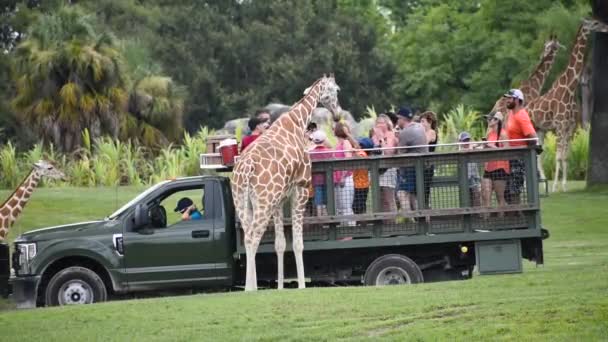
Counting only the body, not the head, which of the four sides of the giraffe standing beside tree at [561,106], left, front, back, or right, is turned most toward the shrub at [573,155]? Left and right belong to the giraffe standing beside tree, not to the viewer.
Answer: left

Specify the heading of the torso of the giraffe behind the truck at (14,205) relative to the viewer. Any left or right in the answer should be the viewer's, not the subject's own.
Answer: facing to the right of the viewer

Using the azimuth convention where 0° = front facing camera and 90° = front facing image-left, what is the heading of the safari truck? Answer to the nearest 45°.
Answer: approximately 90°

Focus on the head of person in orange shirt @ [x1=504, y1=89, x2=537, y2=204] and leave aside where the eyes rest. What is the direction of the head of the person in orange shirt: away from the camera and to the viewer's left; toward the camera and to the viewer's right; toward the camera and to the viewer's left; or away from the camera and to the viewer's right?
toward the camera and to the viewer's left
